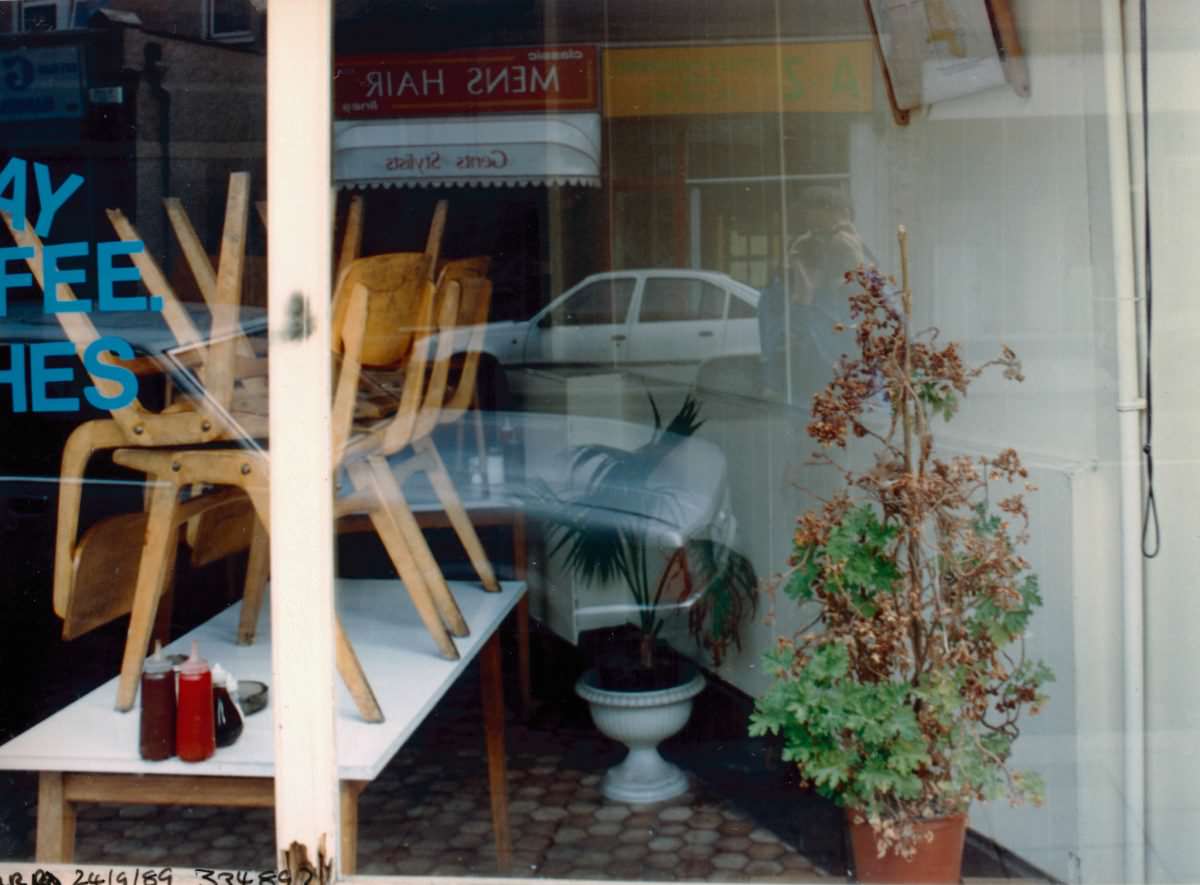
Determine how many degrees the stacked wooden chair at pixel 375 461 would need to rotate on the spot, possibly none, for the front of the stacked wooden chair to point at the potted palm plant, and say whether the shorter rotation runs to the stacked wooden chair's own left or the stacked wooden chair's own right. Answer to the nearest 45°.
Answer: approximately 135° to the stacked wooden chair's own right

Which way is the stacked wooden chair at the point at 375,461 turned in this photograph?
to the viewer's left

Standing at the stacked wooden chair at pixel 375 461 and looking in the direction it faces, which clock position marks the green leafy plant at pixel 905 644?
The green leafy plant is roughly at 7 o'clock from the stacked wooden chair.

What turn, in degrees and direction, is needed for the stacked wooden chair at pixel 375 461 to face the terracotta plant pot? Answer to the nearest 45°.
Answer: approximately 135° to its left
